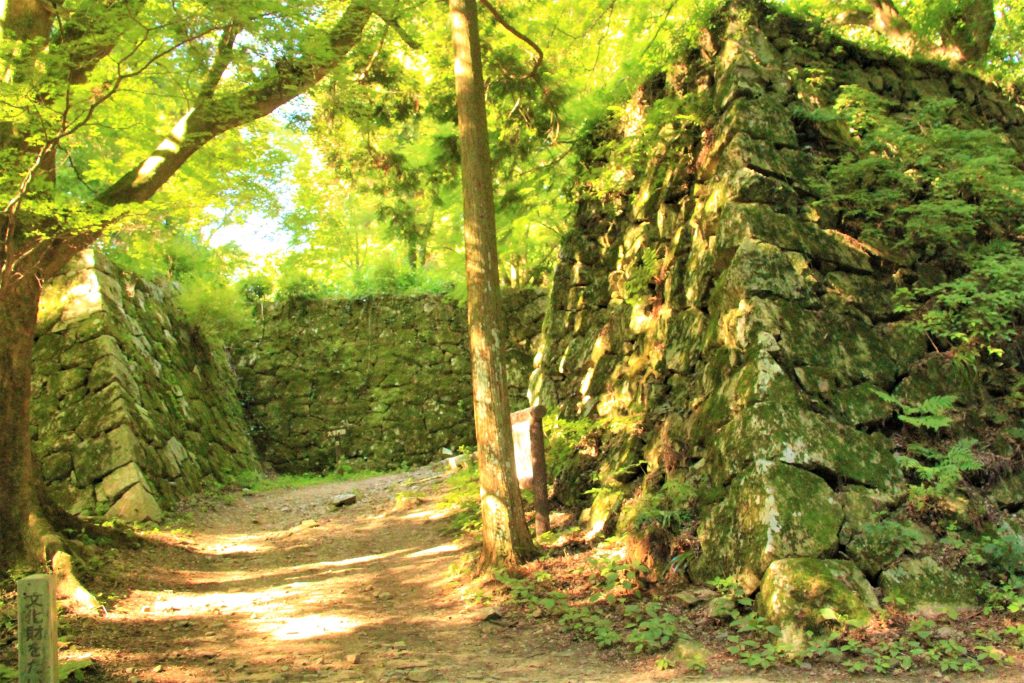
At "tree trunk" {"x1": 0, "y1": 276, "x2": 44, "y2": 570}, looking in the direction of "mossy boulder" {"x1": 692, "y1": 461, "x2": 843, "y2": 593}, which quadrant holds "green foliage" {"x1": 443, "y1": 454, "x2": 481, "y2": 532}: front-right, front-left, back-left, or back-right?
front-left

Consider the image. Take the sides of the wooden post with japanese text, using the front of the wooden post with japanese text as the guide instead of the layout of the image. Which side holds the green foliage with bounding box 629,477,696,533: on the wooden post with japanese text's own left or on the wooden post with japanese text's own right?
on the wooden post with japanese text's own left

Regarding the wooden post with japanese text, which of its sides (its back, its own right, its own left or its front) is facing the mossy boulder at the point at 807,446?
left

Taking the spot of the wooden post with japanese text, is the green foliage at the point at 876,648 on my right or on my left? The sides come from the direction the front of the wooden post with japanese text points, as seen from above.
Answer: on my left

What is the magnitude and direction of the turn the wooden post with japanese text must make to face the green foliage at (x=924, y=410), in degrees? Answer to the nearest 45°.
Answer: approximately 90° to its left

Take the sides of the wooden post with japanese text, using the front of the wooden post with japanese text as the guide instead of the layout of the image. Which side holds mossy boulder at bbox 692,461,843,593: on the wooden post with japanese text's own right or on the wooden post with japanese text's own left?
on the wooden post with japanese text's own left

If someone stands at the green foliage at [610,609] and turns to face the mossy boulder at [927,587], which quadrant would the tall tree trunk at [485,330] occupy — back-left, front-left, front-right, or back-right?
back-left

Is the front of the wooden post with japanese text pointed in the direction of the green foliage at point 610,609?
no

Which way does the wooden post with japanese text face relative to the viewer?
toward the camera

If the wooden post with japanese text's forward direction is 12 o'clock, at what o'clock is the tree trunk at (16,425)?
The tree trunk is roughly at 6 o'clock from the wooden post with japanese text.

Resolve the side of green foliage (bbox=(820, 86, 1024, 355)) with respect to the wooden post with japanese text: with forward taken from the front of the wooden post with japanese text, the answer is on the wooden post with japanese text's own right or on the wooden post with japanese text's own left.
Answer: on the wooden post with japanese text's own left
